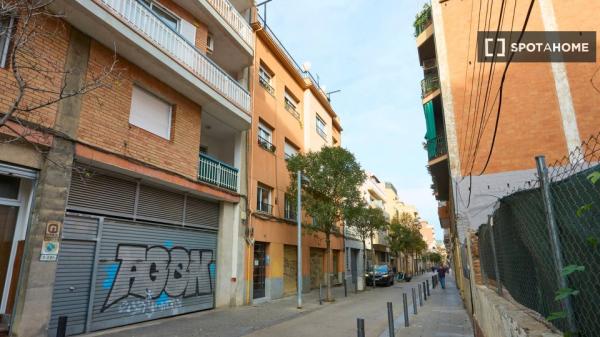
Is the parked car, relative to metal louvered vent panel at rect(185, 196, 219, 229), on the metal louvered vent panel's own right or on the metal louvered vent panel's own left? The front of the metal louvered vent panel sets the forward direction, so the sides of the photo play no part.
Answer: on the metal louvered vent panel's own left

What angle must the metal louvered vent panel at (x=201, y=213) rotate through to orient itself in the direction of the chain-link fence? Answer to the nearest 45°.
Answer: approximately 45° to its right

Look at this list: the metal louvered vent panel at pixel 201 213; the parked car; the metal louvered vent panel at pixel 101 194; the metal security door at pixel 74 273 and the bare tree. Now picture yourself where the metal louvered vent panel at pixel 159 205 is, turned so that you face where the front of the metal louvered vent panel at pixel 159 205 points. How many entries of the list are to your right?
3

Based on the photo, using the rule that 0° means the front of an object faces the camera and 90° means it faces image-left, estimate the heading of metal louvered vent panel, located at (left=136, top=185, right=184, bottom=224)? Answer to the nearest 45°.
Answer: approximately 315°

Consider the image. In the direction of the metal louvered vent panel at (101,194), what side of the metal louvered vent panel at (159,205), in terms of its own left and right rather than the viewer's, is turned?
right

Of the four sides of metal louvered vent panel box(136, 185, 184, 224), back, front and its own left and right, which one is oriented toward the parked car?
left

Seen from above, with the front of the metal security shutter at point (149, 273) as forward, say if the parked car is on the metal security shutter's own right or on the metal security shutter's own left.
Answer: on the metal security shutter's own left

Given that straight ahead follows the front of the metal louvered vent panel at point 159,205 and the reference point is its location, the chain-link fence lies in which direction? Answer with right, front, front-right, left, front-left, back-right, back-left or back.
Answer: front-right

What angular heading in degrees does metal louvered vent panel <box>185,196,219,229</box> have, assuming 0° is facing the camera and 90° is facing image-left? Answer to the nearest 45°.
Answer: approximately 315°

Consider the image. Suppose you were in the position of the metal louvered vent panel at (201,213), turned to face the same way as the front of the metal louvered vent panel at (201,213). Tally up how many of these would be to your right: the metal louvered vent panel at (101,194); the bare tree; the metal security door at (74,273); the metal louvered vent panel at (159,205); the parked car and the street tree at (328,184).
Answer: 4
